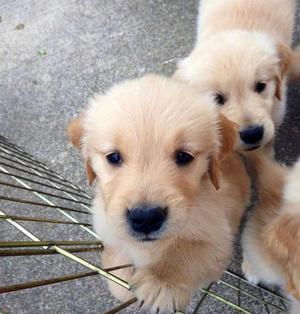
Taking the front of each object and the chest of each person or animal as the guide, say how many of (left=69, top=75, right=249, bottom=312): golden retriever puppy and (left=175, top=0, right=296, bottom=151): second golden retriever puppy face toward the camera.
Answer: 2

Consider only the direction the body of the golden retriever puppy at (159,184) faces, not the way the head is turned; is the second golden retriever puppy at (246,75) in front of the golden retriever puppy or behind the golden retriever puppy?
behind

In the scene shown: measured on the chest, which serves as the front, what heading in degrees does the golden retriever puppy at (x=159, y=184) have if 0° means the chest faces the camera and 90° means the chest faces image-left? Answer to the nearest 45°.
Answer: approximately 0°

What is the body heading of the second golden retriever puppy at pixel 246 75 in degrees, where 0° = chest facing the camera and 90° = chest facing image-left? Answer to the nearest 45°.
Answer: approximately 0°

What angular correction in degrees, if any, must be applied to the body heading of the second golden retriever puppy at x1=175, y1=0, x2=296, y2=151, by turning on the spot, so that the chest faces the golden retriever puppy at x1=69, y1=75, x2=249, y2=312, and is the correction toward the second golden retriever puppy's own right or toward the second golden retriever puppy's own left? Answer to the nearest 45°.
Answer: approximately 45° to the second golden retriever puppy's own right
